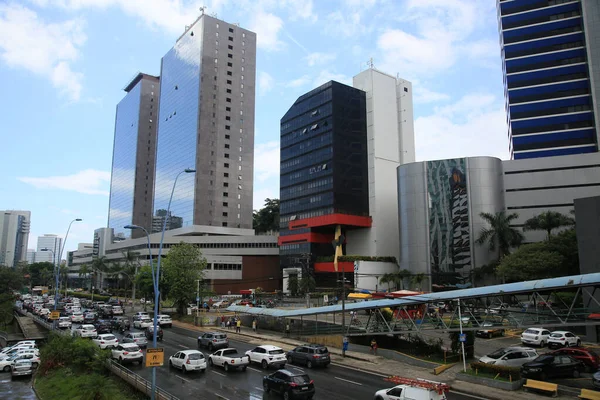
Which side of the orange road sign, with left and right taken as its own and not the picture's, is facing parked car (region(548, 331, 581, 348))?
left

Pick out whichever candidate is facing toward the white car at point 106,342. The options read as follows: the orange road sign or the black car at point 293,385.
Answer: the black car
